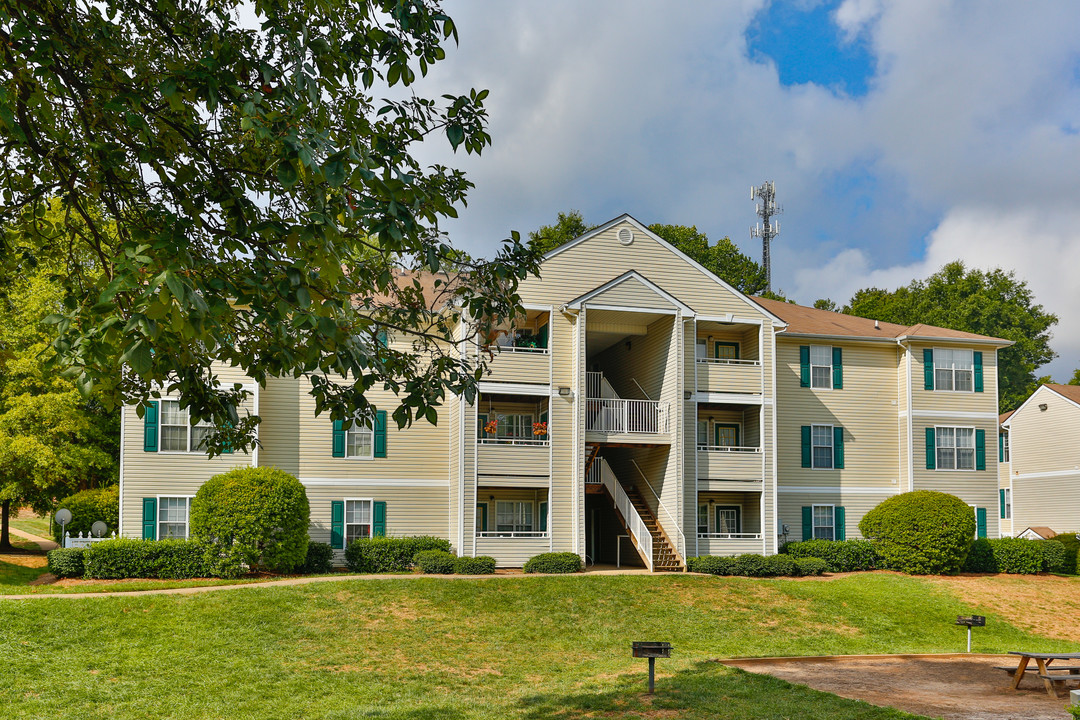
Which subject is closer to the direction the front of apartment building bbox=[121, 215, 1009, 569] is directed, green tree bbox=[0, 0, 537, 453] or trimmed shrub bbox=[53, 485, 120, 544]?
the green tree

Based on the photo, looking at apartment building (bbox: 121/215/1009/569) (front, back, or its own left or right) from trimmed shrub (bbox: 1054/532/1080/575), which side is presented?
left

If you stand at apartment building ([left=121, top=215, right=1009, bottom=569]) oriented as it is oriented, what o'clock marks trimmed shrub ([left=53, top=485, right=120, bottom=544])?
The trimmed shrub is roughly at 3 o'clock from the apartment building.

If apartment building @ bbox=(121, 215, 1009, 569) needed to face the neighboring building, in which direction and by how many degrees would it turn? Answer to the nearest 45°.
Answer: approximately 135° to its left

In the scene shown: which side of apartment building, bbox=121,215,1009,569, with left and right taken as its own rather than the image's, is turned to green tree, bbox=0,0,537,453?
front

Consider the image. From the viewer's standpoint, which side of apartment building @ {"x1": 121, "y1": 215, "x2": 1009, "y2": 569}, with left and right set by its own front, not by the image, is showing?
front

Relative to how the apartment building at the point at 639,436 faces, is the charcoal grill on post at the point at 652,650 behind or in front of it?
in front

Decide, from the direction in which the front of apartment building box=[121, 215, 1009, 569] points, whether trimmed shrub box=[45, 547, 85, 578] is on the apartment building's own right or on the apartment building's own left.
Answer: on the apartment building's own right

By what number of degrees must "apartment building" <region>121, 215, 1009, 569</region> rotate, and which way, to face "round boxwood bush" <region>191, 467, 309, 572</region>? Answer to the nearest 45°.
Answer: approximately 45° to its right

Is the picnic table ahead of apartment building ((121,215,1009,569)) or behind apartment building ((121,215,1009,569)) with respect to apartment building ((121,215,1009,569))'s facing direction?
ahead
